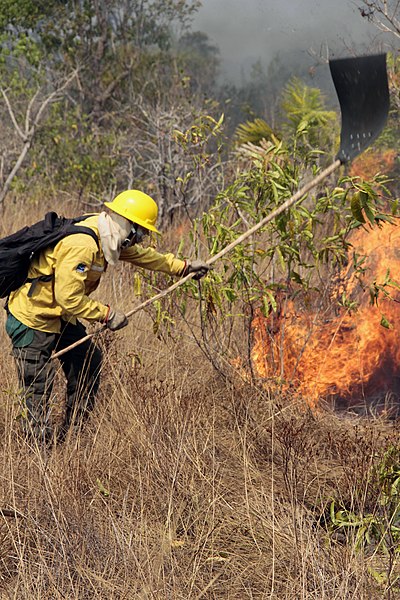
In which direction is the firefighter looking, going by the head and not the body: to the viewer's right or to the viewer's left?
to the viewer's right

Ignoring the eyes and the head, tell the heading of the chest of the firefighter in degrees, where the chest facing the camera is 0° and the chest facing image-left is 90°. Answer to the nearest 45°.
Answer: approximately 270°
